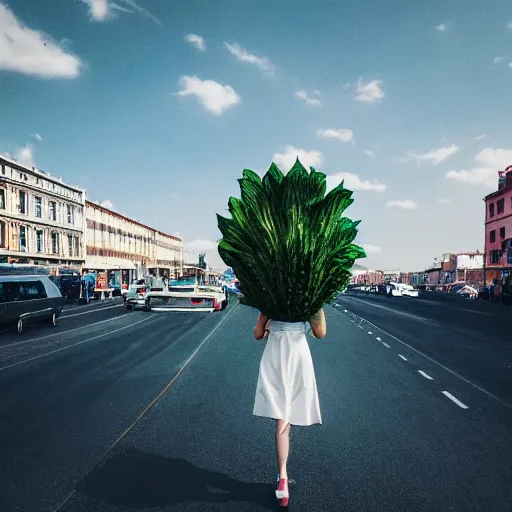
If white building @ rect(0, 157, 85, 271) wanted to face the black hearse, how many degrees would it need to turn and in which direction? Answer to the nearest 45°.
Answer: approximately 45° to its right

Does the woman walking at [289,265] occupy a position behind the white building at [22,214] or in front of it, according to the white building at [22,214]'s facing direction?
in front

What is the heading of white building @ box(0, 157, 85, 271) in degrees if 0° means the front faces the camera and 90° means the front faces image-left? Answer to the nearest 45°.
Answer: approximately 315°

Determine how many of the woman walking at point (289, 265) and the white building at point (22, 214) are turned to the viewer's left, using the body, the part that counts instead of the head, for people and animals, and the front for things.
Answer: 0
